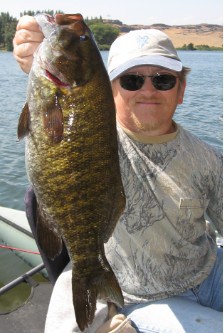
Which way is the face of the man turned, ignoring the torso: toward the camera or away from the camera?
toward the camera

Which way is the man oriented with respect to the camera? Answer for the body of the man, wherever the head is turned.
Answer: toward the camera
